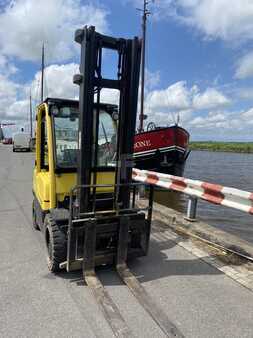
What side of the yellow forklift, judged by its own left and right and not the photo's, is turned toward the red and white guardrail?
left

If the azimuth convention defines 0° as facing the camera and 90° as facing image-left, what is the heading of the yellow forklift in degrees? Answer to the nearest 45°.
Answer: approximately 315°

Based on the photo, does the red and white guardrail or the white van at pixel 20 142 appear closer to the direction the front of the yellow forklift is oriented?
the red and white guardrail

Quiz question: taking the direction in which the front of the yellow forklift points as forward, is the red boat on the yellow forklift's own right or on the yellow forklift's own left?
on the yellow forklift's own left

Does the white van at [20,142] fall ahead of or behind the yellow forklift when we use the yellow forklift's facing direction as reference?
behind
